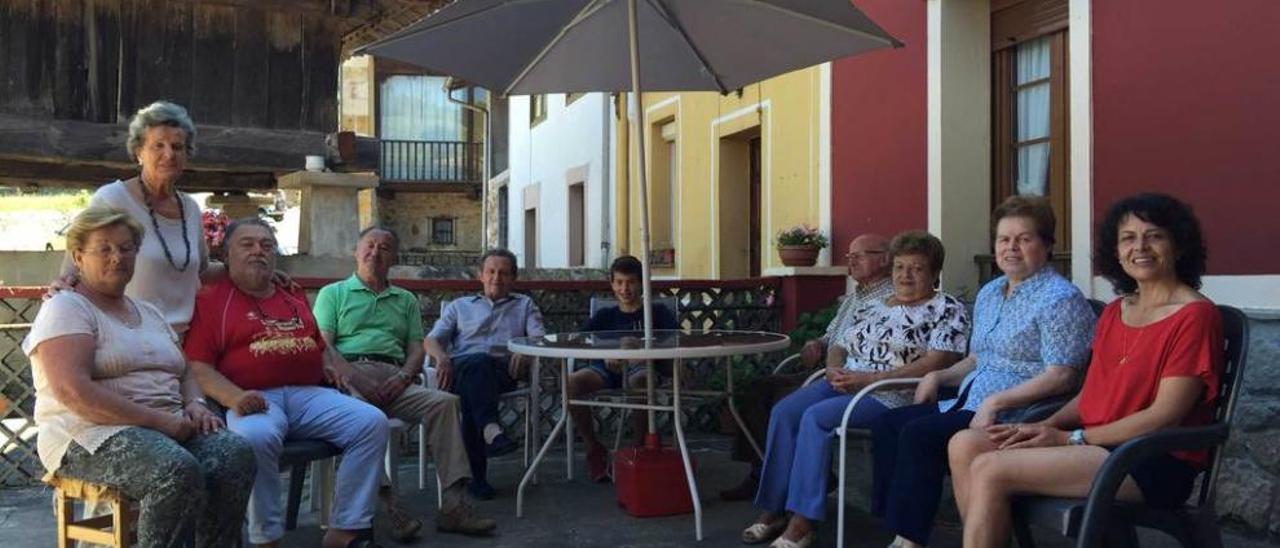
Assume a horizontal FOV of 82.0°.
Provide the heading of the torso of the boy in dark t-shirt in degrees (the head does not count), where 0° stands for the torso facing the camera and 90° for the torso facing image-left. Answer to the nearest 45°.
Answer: approximately 0°

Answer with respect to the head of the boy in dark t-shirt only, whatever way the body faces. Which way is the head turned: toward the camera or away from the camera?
toward the camera

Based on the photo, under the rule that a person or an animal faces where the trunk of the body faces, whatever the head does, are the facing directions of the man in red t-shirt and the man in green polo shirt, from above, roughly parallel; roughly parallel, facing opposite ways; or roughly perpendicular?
roughly parallel

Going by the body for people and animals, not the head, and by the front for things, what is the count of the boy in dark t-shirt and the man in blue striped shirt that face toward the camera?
2

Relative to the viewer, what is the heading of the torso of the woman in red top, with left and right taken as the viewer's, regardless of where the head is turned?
facing the viewer and to the left of the viewer

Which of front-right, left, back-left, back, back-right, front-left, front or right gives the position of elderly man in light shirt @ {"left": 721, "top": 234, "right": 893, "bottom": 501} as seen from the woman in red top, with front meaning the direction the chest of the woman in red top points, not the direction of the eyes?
right

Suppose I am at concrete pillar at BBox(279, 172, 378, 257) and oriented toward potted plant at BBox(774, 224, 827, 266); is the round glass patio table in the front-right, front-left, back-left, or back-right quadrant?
front-right

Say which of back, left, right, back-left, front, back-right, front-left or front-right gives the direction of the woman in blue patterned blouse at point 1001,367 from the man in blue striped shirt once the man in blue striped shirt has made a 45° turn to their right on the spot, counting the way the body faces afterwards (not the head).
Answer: left

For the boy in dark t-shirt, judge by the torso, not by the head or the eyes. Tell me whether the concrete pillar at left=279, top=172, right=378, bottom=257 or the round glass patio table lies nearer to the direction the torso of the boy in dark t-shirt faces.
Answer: the round glass patio table

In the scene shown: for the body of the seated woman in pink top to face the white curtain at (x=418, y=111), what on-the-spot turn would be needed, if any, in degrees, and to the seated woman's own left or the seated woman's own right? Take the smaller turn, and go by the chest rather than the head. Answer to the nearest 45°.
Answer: approximately 135° to the seated woman's own left

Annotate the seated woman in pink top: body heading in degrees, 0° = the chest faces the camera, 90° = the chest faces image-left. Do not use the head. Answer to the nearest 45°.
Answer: approximately 315°

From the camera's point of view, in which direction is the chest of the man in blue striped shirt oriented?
toward the camera
